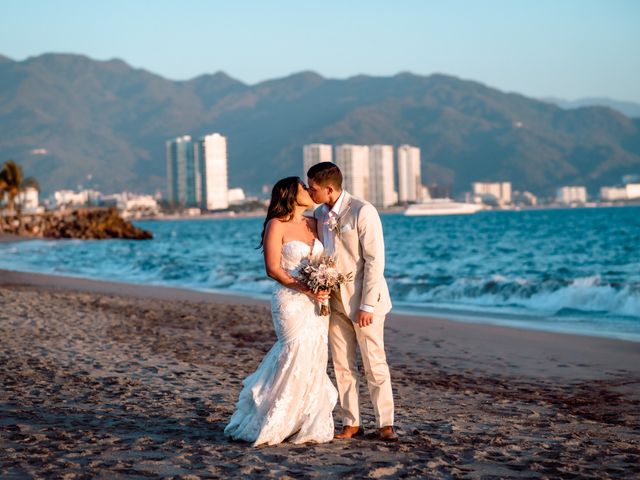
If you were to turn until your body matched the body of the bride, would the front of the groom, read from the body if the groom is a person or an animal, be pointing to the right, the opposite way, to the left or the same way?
to the right

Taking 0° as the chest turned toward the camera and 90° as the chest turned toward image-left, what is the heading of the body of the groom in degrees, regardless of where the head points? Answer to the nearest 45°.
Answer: approximately 45°

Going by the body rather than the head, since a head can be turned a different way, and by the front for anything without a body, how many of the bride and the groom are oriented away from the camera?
0

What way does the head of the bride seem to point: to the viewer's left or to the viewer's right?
to the viewer's right

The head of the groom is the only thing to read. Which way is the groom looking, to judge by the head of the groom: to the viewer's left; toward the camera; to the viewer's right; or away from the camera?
to the viewer's left

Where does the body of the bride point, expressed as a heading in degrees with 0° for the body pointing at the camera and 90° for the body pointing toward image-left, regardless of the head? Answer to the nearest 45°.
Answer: approximately 315°
